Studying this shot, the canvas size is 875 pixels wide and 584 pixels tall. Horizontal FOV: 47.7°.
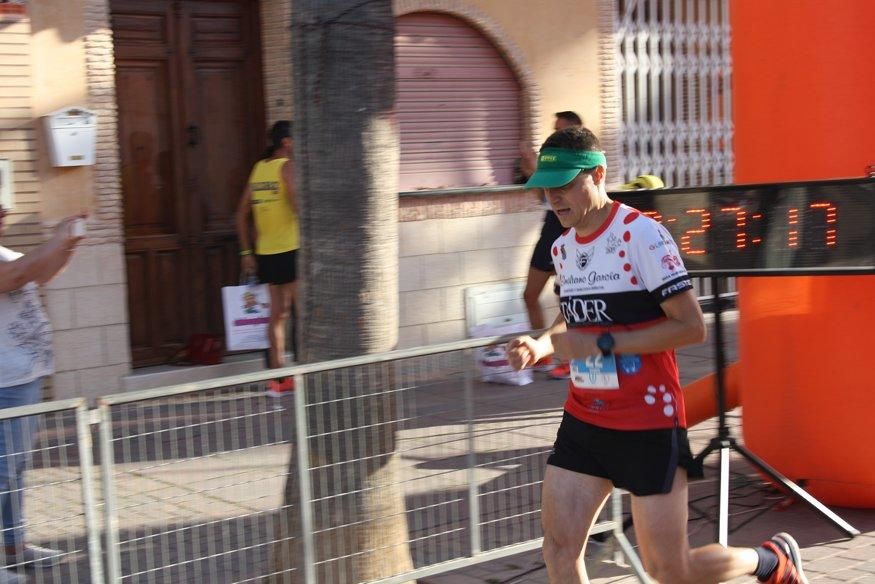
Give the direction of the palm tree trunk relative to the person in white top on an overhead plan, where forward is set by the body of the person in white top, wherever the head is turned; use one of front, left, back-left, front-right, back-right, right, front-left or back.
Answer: front-right

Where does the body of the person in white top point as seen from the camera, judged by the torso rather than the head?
to the viewer's right

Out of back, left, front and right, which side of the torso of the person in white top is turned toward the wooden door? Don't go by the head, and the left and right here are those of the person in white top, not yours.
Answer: left

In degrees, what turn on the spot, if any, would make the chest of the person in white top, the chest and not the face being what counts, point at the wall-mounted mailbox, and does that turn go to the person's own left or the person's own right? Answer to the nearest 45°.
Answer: approximately 90° to the person's own left

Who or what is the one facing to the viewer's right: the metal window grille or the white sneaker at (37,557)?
the white sneaker

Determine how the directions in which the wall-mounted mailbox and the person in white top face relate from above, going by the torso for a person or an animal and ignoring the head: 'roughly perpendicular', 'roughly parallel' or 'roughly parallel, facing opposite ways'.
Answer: roughly perpendicular

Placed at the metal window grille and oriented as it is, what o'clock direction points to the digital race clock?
The digital race clock is roughly at 12 o'clock from the metal window grille.

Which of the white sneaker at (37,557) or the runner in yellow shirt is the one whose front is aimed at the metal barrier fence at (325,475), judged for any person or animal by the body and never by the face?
the white sneaker

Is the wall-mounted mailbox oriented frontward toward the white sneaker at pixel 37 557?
yes

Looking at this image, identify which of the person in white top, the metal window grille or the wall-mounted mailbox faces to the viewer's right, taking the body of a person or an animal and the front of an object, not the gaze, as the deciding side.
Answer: the person in white top

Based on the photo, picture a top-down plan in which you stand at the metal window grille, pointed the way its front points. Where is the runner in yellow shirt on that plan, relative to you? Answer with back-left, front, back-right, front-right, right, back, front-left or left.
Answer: front-right

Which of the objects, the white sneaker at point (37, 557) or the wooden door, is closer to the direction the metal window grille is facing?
the white sneaker
